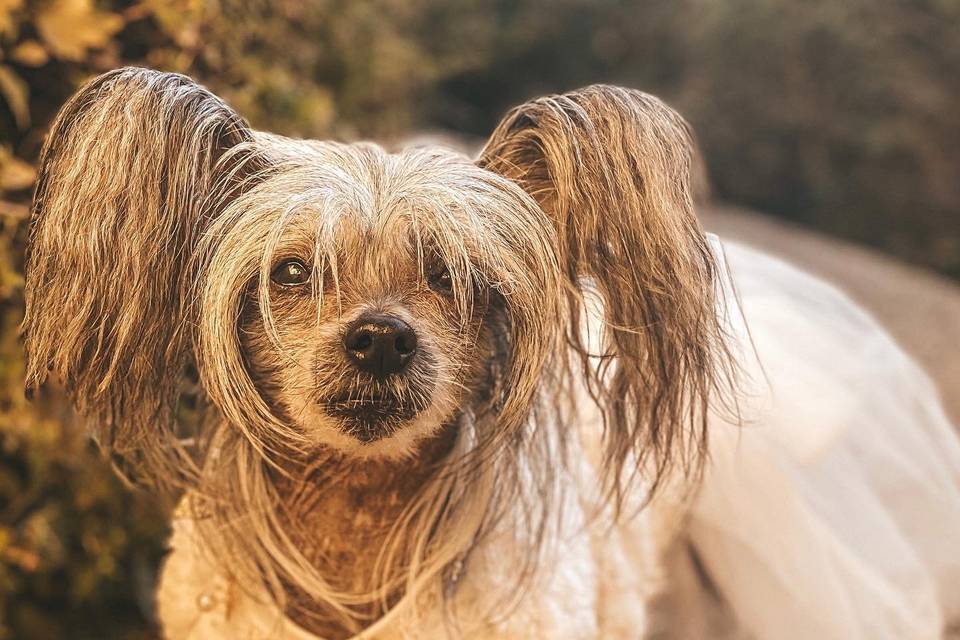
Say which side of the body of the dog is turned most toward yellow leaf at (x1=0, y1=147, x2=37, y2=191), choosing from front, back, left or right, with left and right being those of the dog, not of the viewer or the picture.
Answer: right

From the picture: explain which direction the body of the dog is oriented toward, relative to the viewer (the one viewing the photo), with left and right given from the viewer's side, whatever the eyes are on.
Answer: facing the viewer and to the left of the viewer

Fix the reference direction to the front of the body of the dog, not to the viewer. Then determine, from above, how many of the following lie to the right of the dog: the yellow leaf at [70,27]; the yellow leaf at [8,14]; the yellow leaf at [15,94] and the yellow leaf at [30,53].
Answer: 4

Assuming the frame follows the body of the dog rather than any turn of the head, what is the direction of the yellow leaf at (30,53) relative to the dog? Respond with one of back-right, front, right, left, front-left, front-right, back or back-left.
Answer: right

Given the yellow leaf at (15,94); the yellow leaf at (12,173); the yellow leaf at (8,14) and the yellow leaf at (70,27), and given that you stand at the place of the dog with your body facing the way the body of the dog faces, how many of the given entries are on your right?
4

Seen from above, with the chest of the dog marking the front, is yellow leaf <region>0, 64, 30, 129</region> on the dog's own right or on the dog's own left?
on the dog's own right

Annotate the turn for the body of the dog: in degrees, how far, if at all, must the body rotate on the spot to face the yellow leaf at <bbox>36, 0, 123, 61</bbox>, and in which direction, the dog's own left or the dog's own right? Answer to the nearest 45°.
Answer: approximately 90° to the dog's own right

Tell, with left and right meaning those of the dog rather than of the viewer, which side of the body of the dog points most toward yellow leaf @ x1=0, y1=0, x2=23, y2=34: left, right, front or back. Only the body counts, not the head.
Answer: right
